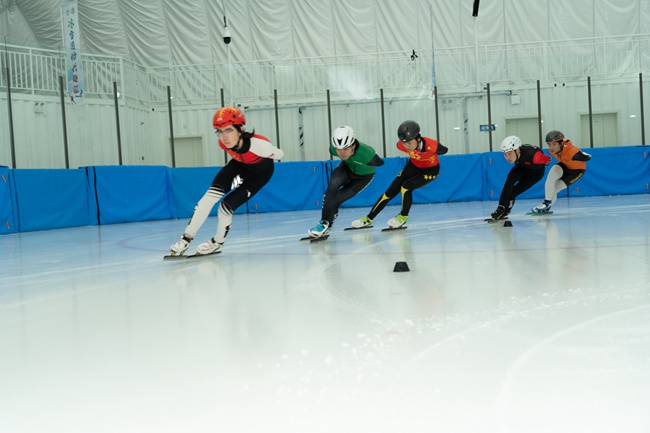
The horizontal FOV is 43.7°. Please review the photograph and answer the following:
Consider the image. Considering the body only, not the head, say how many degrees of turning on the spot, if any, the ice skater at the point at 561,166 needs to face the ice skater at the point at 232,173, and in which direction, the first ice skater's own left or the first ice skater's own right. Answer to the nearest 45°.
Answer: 0° — they already face them

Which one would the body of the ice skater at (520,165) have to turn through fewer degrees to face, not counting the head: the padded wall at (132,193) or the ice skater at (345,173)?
the ice skater

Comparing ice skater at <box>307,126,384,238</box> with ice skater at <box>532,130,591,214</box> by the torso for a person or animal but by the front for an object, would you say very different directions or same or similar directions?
same or similar directions

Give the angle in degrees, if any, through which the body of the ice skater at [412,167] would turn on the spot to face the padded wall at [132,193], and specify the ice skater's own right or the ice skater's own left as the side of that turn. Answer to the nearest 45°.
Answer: approximately 90° to the ice skater's own right

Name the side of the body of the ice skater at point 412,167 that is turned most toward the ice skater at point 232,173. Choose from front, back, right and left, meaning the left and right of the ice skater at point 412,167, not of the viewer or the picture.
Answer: front

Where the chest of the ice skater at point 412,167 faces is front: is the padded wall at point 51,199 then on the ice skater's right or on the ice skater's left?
on the ice skater's right

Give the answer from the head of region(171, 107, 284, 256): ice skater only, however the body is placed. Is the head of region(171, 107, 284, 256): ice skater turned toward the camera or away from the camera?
toward the camera

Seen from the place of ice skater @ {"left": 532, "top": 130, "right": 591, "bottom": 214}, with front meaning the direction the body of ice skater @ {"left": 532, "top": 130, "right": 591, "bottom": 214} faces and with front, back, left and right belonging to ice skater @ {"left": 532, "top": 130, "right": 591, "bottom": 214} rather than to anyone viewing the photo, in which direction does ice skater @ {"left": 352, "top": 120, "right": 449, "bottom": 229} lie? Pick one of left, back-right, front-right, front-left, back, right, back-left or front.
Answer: front

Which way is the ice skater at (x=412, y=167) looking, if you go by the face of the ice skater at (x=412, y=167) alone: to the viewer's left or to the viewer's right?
to the viewer's left

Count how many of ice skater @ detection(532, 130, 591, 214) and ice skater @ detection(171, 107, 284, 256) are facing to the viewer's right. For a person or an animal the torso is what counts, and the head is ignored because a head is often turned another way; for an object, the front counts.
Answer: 0

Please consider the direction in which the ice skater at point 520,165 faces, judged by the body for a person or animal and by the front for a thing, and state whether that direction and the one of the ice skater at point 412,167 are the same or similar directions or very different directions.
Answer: same or similar directions

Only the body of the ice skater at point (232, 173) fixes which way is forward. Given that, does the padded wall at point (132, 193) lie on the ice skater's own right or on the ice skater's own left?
on the ice skater's own right

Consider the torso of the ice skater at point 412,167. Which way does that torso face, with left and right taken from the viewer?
facing the viewer and to the left of the viewer

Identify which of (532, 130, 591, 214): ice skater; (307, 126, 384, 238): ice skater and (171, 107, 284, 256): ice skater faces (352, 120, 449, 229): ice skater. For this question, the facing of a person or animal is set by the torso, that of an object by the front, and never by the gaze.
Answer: (532, 130, 591, 214): ice skater

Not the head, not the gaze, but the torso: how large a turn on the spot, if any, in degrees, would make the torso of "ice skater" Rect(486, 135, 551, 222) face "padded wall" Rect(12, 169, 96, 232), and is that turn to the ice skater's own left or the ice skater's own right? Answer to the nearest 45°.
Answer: approximately 45° to the ice skater's own right
